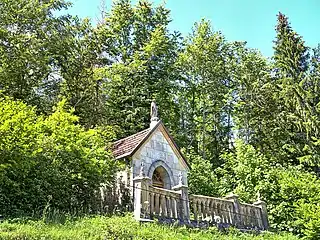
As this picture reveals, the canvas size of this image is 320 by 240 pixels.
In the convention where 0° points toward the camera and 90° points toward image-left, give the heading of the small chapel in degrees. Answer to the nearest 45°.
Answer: approximately 315°

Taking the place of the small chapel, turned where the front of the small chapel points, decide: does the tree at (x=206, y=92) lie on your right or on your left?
on your left

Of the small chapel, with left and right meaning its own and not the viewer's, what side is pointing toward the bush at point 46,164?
right
